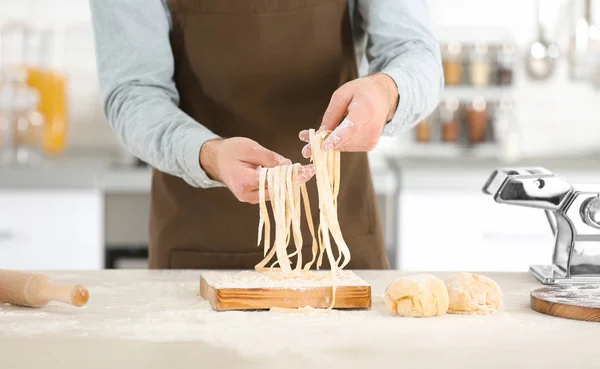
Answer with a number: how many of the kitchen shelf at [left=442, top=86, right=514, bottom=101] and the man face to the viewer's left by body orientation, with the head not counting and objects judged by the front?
0

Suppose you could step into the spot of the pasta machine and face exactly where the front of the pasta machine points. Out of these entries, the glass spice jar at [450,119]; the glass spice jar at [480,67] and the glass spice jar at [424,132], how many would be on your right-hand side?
3

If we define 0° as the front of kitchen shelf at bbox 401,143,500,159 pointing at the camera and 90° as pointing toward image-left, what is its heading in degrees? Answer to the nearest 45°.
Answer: approximately 0°

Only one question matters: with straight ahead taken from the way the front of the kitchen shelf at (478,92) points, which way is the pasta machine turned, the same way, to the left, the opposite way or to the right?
to the right

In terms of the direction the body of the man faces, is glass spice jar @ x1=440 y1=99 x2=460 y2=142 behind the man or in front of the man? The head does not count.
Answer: behind

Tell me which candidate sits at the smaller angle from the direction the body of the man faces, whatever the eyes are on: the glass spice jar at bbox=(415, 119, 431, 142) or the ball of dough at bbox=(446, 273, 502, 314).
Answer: the ball of dough

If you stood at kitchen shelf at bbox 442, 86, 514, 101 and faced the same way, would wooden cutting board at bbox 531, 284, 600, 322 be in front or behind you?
in front

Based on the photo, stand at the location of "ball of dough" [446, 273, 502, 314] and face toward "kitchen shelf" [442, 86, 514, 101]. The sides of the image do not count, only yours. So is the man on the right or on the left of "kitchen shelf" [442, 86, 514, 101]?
left

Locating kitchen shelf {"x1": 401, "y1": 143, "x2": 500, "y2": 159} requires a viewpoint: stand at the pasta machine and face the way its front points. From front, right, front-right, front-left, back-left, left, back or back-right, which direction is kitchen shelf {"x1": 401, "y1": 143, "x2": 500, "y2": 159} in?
right

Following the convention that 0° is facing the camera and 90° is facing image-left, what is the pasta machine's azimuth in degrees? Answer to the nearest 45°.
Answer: approximately 90°
